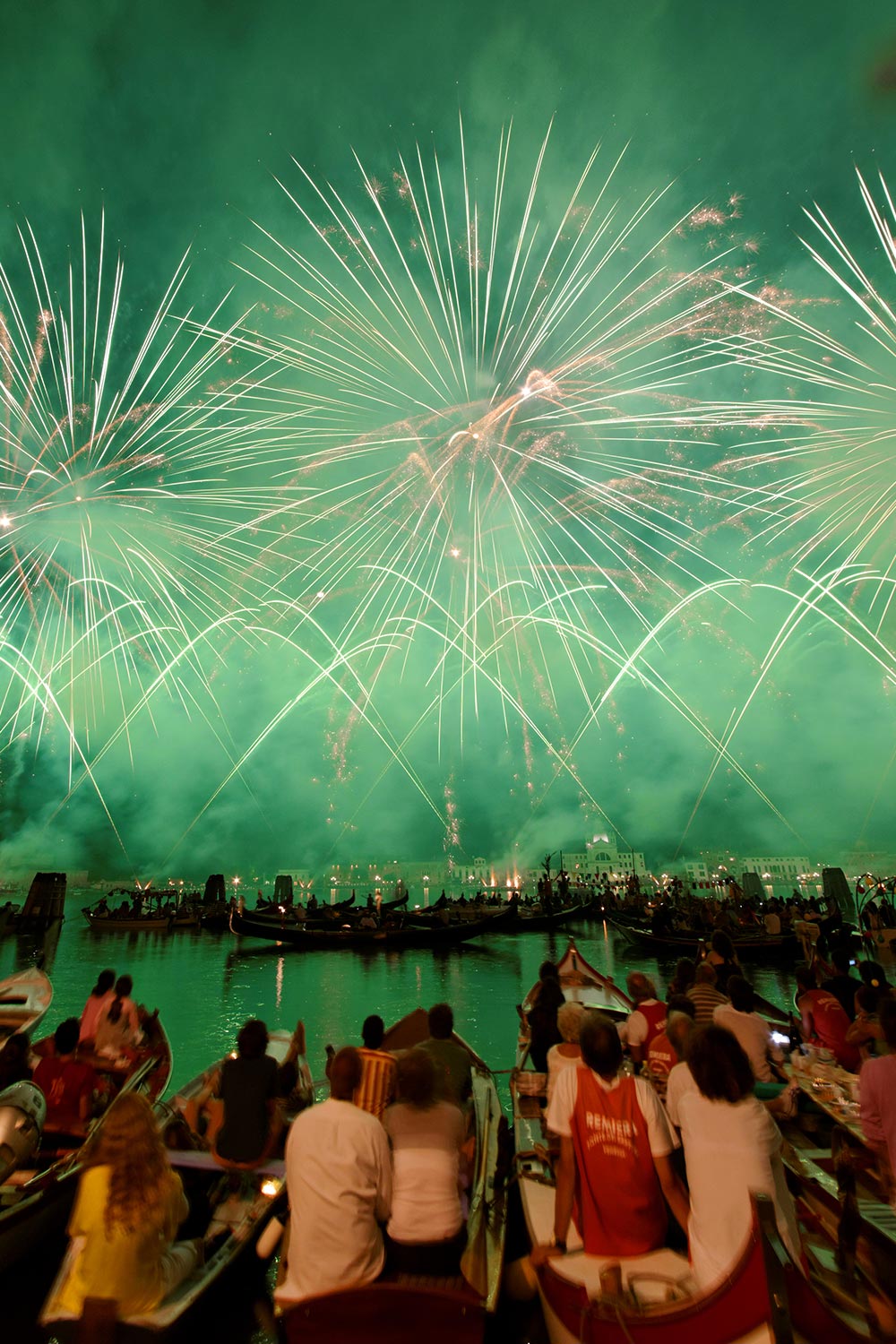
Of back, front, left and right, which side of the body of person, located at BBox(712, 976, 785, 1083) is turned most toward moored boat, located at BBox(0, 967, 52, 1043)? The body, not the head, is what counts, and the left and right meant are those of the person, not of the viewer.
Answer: left

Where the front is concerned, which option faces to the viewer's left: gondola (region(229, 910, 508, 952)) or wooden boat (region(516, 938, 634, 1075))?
the gondola

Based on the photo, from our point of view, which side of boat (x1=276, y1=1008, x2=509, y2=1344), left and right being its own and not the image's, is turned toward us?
back

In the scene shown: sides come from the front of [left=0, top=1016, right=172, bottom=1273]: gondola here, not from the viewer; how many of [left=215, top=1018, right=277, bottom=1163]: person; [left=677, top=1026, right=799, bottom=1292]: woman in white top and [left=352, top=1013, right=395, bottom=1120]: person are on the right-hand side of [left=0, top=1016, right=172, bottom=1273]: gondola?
3

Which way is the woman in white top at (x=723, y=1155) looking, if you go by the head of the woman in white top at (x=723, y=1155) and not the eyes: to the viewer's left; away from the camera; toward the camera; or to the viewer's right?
away from the camera

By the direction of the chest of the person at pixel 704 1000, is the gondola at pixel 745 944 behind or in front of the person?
in front

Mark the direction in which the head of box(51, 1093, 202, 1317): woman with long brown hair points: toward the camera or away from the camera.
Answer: away from the camera

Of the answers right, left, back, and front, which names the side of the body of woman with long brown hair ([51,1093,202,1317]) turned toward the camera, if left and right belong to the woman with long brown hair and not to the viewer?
back

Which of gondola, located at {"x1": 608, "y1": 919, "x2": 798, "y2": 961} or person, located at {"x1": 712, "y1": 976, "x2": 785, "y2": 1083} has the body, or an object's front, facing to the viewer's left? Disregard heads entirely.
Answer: the gondola

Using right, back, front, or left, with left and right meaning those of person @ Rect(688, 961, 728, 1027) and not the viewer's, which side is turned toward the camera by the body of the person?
back

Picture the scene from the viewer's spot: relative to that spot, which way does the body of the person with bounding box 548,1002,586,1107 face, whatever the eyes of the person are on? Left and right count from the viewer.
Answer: facing away from the viewer
